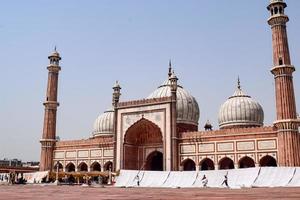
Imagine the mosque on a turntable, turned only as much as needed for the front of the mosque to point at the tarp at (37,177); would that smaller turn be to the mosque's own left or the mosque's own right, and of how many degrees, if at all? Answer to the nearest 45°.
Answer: approximately 45° to the mosque's own right

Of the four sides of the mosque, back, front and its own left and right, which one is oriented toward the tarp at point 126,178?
front

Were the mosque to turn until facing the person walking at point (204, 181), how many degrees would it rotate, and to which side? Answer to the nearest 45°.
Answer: approximately 45° to its left

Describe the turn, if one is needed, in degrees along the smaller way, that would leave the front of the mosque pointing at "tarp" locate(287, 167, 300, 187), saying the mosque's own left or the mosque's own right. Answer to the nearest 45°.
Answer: approximately 45° to the mosque's own left

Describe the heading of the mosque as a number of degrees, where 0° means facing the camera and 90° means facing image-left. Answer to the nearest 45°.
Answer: approximately 45°

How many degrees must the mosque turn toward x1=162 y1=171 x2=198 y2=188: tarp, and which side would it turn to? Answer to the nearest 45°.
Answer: approximately 45° to its left

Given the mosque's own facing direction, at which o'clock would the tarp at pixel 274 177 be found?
The tarp is roughly at 10 o'clock from the mosque.

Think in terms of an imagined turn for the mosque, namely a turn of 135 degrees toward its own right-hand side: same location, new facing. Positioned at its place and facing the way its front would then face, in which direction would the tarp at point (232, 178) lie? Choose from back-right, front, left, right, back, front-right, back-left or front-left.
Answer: back

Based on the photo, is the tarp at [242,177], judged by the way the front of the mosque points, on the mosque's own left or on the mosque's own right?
on the mosque's own left

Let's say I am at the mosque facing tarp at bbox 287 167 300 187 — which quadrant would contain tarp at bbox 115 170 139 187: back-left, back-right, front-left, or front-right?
front-right
